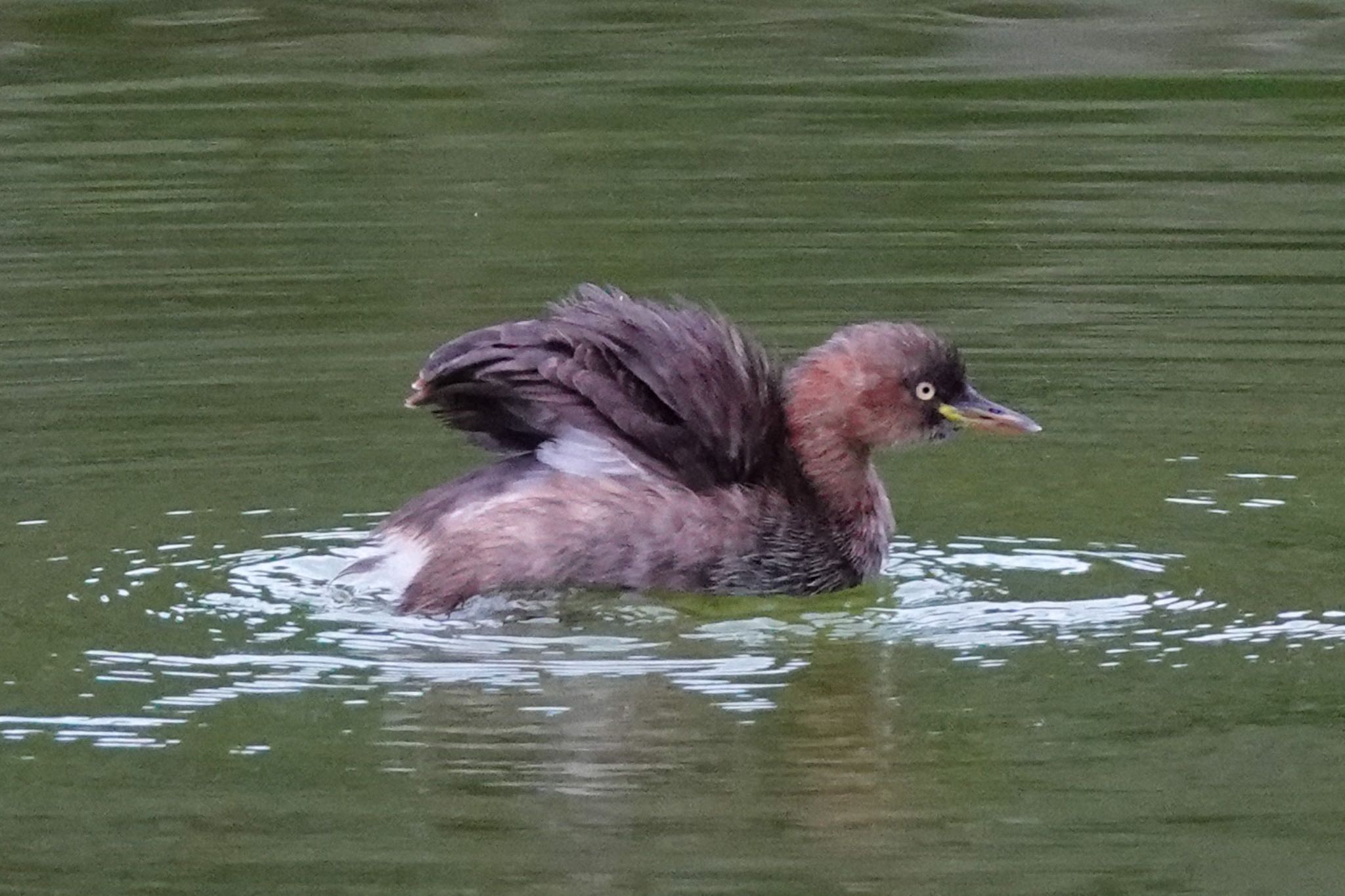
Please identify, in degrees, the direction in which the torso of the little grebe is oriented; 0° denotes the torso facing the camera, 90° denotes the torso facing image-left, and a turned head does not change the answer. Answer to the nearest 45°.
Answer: approximately 270°
